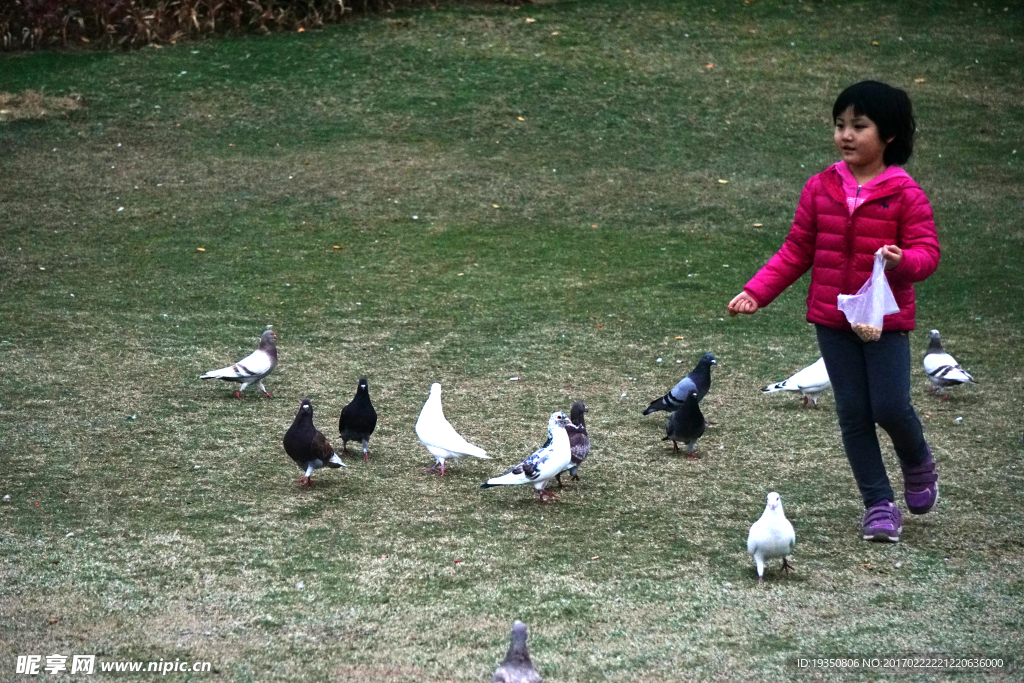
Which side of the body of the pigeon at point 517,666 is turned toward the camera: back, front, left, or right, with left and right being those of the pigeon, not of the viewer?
back

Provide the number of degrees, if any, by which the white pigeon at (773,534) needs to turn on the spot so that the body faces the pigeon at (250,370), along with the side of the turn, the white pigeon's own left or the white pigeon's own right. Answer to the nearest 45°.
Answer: approximately 135° to the white pigeon's own right

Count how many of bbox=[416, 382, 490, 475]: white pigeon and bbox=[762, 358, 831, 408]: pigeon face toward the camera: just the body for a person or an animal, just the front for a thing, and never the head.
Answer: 0

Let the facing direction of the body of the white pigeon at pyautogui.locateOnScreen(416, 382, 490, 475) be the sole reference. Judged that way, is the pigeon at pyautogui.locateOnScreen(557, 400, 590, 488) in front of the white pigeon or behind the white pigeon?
behind

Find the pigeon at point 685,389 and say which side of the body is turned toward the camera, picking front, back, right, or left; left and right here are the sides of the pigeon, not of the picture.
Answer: right

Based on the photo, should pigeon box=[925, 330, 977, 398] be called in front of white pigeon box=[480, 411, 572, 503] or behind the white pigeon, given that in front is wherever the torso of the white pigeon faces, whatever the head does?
in front

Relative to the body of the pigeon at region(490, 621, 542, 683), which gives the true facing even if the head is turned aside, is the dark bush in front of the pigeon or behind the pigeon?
in front

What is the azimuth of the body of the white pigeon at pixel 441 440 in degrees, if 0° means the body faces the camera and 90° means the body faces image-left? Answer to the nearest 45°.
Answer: approximately 90°

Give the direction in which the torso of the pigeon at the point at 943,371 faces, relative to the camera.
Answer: to the viewer's left

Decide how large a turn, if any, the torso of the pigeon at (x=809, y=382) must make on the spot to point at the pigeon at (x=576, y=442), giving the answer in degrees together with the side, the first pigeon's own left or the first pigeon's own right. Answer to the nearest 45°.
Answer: approximately 135° to the first pigeon's own right

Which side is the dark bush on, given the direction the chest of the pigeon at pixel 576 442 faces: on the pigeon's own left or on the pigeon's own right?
on the pigeon's own left
